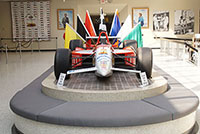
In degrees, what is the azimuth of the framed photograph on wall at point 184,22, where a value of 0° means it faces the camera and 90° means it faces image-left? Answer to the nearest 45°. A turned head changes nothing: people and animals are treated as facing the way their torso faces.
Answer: approximately 0°

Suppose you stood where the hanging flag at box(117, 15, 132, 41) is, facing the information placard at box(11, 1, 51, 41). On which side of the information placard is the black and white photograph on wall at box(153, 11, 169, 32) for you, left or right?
right

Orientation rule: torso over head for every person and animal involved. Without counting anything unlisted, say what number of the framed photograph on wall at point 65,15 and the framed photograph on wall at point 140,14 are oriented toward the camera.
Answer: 2

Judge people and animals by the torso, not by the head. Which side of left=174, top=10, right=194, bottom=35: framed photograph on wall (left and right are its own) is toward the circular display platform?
front

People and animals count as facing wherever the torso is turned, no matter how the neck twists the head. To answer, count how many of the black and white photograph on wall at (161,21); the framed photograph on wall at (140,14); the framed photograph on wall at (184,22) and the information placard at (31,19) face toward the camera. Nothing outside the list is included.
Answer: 4

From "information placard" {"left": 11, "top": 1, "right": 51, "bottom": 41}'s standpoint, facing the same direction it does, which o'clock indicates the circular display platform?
The circular display platform is roughly at 12 o'clock from the information placard.

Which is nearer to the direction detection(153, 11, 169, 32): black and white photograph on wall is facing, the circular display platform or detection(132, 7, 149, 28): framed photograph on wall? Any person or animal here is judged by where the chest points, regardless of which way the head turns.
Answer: the circular display platform

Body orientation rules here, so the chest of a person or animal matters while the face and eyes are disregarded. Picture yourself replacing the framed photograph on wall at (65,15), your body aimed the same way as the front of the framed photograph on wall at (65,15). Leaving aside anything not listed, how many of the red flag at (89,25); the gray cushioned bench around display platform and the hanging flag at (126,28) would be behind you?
0

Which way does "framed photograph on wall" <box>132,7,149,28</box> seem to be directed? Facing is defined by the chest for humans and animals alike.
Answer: toward the camera

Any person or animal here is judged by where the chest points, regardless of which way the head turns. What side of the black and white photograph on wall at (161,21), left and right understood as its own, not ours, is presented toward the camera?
front

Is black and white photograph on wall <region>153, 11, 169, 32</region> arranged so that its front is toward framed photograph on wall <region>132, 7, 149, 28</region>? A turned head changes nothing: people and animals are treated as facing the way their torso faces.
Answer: no

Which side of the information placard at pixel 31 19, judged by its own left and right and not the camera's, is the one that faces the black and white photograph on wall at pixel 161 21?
left

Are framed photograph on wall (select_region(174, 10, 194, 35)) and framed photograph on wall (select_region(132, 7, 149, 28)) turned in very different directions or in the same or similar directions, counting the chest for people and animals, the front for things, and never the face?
same or similar directions

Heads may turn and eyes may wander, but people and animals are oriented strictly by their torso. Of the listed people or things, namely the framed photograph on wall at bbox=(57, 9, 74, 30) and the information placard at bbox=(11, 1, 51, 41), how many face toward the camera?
2

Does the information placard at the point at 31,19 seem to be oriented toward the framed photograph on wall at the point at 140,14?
no

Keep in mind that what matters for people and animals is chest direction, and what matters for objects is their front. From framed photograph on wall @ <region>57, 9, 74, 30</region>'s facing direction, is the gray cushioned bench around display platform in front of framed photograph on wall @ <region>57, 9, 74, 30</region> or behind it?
in front

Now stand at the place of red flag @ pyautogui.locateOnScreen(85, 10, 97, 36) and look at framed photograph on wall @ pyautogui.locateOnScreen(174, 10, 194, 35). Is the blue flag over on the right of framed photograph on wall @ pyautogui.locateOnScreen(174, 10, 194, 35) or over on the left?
right

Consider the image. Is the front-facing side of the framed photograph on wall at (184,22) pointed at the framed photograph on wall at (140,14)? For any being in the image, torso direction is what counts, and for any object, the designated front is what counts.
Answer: no

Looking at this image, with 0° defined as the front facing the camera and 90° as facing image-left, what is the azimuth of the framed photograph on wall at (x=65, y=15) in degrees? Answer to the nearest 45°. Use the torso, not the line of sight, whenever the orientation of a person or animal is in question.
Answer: approximately 0°

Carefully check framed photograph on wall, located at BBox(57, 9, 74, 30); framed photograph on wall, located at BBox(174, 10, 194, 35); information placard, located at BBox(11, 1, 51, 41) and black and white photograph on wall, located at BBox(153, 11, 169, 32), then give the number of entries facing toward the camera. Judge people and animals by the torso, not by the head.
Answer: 4

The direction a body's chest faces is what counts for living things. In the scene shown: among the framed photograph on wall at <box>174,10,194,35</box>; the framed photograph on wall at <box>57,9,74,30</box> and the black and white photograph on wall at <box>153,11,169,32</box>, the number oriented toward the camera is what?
3
